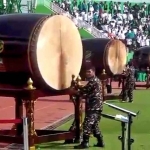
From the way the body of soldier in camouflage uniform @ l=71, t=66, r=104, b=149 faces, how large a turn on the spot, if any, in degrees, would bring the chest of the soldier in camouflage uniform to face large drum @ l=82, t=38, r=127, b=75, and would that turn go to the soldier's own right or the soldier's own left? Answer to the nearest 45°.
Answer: approximately 90° to the soldier's own right

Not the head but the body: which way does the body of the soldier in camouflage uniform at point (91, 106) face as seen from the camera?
to the viewer's left

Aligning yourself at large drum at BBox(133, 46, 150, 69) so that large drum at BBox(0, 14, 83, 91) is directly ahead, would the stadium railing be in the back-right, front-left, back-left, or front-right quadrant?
back-right

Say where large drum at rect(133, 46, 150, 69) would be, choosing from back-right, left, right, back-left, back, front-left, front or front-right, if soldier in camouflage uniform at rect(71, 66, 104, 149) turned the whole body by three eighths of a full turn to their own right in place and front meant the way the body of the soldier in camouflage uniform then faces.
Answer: front-left

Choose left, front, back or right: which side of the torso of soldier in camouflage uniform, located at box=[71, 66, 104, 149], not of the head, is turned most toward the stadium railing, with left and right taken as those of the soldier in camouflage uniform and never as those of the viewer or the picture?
right
